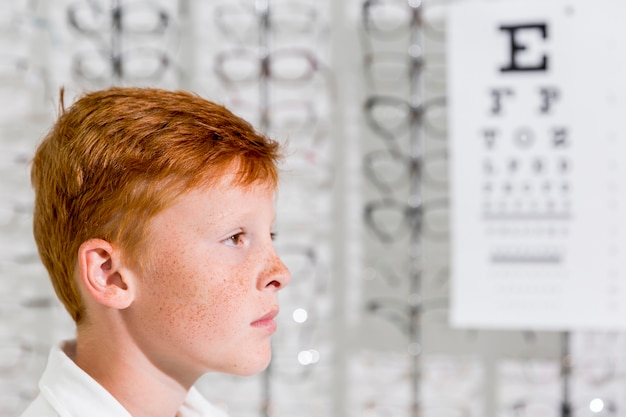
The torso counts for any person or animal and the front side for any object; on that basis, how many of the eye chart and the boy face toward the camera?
1

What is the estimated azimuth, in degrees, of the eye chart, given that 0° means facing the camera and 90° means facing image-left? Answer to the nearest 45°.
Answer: approximately 0°

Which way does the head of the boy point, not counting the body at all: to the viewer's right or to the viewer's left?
to the viewer's right

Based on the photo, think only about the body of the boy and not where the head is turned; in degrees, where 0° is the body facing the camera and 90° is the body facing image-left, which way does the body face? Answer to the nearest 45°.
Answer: approximately 270°

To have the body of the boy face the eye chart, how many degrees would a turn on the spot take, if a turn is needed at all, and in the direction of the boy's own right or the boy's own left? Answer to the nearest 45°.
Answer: approximately 45° to the boy's own left

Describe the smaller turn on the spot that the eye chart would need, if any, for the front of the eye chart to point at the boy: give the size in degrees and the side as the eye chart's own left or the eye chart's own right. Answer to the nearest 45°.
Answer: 0° — it already faces them
